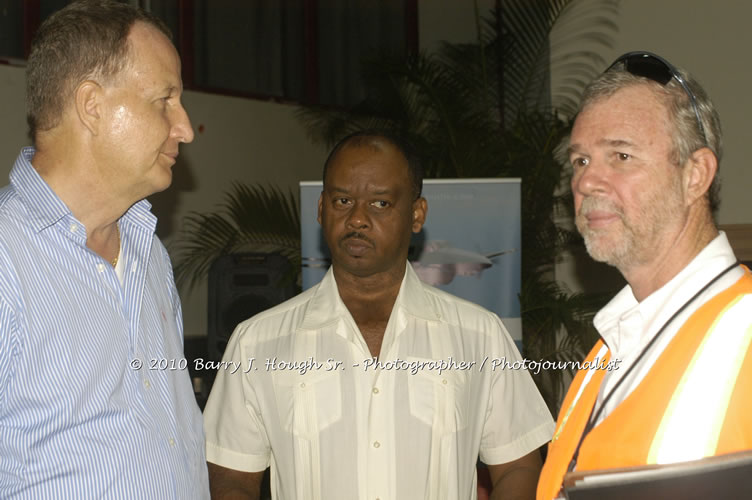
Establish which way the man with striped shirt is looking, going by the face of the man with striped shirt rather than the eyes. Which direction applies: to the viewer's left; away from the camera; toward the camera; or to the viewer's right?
to the viewer's right

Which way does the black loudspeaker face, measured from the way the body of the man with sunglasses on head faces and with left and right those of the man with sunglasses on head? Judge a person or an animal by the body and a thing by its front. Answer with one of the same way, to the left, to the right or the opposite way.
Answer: to the left

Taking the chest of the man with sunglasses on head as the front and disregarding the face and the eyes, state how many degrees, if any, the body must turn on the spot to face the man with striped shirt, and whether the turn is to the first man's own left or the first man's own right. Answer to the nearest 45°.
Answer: approximately 45° to the first man's own right

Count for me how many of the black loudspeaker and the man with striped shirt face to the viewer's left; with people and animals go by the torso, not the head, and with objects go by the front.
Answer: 0

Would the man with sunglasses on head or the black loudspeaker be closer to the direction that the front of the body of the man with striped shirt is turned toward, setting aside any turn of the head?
the man with sunglasses on head

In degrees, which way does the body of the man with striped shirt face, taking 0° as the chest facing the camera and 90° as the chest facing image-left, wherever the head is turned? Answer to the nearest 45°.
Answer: approximately 315°

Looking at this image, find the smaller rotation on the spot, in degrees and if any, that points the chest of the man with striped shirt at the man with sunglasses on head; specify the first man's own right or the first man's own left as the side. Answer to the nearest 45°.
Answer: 0° — they already face them

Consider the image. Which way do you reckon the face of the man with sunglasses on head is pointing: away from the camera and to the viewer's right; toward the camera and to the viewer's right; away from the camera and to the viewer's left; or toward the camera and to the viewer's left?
toward the camera and to the viewer's left

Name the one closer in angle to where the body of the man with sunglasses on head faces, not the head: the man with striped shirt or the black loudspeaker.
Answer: the man with striped shirt

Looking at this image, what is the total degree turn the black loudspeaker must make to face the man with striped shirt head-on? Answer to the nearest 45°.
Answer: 0° — it already faces them

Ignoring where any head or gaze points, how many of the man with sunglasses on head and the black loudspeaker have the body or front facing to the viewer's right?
0

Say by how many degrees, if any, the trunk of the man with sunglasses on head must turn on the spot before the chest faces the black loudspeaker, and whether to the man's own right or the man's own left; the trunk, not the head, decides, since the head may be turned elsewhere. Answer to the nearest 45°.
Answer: approximately 90° to the man's own right

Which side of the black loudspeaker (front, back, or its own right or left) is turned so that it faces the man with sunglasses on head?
front
